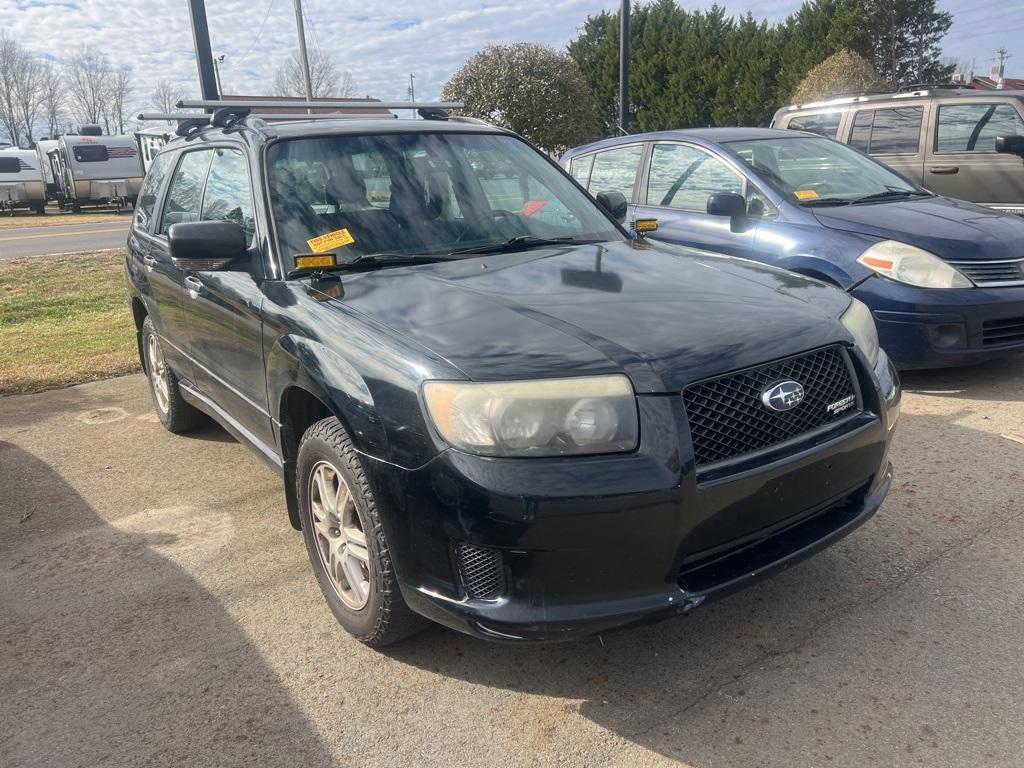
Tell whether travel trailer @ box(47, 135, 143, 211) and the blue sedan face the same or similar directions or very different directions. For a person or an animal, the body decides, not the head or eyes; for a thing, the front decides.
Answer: same or similar directions

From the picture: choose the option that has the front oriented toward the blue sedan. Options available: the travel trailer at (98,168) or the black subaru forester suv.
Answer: the travel trailer

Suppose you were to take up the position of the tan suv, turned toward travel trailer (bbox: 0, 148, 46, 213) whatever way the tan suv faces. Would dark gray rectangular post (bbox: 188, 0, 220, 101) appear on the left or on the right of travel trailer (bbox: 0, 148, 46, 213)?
left

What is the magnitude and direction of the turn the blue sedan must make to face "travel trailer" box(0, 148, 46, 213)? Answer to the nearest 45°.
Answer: approximately 180°

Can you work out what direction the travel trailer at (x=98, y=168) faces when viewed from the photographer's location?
facing the viewer

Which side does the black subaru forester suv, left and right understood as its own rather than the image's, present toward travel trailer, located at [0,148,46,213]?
back

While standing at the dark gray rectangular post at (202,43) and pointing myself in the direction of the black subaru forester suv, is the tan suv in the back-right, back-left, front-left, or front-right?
front-left

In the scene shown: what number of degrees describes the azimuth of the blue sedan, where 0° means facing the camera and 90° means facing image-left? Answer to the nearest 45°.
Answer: approximately 315°

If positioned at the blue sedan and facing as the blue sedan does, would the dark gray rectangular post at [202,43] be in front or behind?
behind

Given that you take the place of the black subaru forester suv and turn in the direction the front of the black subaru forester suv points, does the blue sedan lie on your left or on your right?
on your left

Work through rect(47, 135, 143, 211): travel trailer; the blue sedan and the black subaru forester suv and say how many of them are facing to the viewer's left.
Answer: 0

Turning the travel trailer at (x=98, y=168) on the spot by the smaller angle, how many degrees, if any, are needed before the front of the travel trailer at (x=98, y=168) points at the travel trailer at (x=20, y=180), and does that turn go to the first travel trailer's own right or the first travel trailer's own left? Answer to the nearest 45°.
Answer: approximately 90° to the first travel trailer's own right

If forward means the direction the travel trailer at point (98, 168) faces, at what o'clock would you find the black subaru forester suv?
The black subaru forester suv is roughly at 12 o'clock from the travel trailer.
